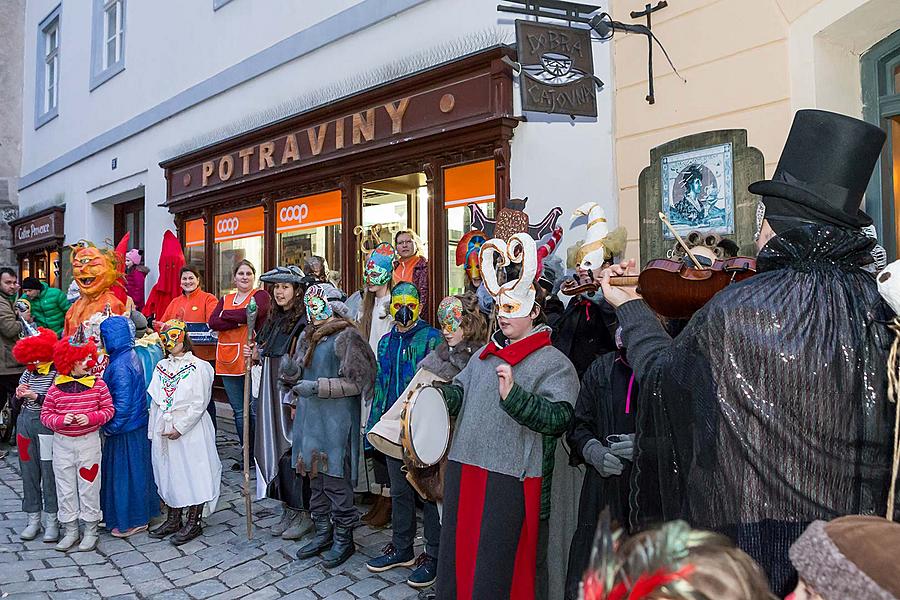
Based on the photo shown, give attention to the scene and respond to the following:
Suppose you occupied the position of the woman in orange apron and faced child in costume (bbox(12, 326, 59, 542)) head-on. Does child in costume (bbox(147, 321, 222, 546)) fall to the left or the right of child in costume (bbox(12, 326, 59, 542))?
left

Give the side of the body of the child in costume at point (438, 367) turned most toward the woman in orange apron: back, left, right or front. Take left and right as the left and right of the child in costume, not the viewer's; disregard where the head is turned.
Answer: right

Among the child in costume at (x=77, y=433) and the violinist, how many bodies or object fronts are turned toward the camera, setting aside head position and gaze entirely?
1

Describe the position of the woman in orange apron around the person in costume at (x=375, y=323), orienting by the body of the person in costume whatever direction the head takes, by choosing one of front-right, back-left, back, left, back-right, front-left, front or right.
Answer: right

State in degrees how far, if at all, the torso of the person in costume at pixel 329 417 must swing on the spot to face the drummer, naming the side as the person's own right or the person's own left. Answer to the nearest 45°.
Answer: approximately 135° to the person's own left

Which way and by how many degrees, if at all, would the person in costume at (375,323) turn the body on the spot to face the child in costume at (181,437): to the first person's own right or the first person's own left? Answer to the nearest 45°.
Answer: approximately 45° to the first person's own right

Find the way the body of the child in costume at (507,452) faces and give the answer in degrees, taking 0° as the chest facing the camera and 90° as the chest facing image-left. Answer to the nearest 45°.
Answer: approximately 45°

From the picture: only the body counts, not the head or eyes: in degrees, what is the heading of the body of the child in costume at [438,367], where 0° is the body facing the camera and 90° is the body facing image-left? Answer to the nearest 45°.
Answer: approximately 45°
